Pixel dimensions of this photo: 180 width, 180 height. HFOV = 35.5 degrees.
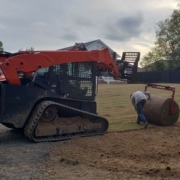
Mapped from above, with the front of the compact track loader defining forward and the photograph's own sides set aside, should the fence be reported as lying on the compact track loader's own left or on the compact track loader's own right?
on the compact track loader's own left

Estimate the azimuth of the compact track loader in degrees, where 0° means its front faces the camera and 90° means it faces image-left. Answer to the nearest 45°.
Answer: approximately 270°

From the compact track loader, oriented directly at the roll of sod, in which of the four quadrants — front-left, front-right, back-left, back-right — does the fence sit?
front-left

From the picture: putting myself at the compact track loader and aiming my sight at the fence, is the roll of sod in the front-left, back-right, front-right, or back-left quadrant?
front-right

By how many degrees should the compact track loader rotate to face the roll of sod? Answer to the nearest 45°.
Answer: approximately 45° to its left

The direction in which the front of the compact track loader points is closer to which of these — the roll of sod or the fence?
the roll of sod
